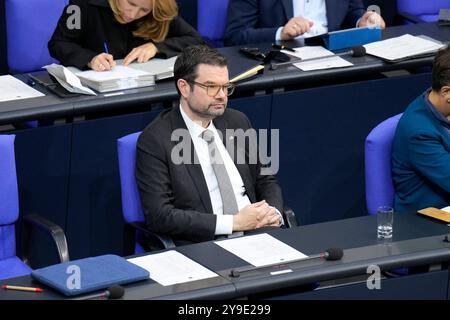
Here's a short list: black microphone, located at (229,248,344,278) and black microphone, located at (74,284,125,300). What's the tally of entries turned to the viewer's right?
2

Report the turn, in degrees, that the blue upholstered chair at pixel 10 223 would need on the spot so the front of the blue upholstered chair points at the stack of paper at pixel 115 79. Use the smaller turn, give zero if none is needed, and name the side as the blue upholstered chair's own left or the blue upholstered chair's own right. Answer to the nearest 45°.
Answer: approximately 90° to the blue upholstered chair's own left

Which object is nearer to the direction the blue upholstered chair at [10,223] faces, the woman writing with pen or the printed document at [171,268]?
the printed document

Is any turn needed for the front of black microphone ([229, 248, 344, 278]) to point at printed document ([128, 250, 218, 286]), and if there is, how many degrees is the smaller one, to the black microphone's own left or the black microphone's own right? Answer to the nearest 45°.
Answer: approximately 180°

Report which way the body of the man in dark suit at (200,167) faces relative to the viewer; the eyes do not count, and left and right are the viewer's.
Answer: facing the viewer and to the right of the viewer

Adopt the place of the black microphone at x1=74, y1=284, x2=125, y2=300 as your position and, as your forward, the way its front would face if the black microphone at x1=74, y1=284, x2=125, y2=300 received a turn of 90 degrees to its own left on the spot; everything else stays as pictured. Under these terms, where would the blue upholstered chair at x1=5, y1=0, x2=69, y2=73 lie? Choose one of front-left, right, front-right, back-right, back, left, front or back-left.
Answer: front

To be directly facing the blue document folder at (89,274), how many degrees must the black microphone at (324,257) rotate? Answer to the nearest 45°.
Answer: approximately 180°

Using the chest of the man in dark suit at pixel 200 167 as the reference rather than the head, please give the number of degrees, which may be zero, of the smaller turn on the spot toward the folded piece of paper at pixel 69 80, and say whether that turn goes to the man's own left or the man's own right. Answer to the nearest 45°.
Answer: approximately 180°

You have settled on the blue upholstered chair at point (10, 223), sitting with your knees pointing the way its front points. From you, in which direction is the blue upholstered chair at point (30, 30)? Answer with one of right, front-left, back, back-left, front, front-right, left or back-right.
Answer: back-left

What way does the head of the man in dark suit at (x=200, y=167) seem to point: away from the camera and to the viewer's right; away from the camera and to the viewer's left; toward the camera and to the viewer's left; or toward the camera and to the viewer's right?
toward the camera and to the viewer's right

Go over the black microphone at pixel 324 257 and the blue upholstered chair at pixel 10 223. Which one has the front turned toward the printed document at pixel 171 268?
the blue upholstered chair

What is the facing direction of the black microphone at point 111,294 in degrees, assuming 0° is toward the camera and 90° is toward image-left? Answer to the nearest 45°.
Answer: approximately 270°

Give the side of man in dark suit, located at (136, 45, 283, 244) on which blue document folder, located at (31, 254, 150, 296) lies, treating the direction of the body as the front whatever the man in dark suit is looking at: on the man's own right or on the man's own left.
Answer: on the man's own right

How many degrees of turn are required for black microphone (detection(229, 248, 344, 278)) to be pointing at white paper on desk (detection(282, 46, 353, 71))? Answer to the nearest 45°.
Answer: approximately 90° to its left

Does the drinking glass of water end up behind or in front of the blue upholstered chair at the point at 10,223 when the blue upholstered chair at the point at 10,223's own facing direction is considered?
in front
